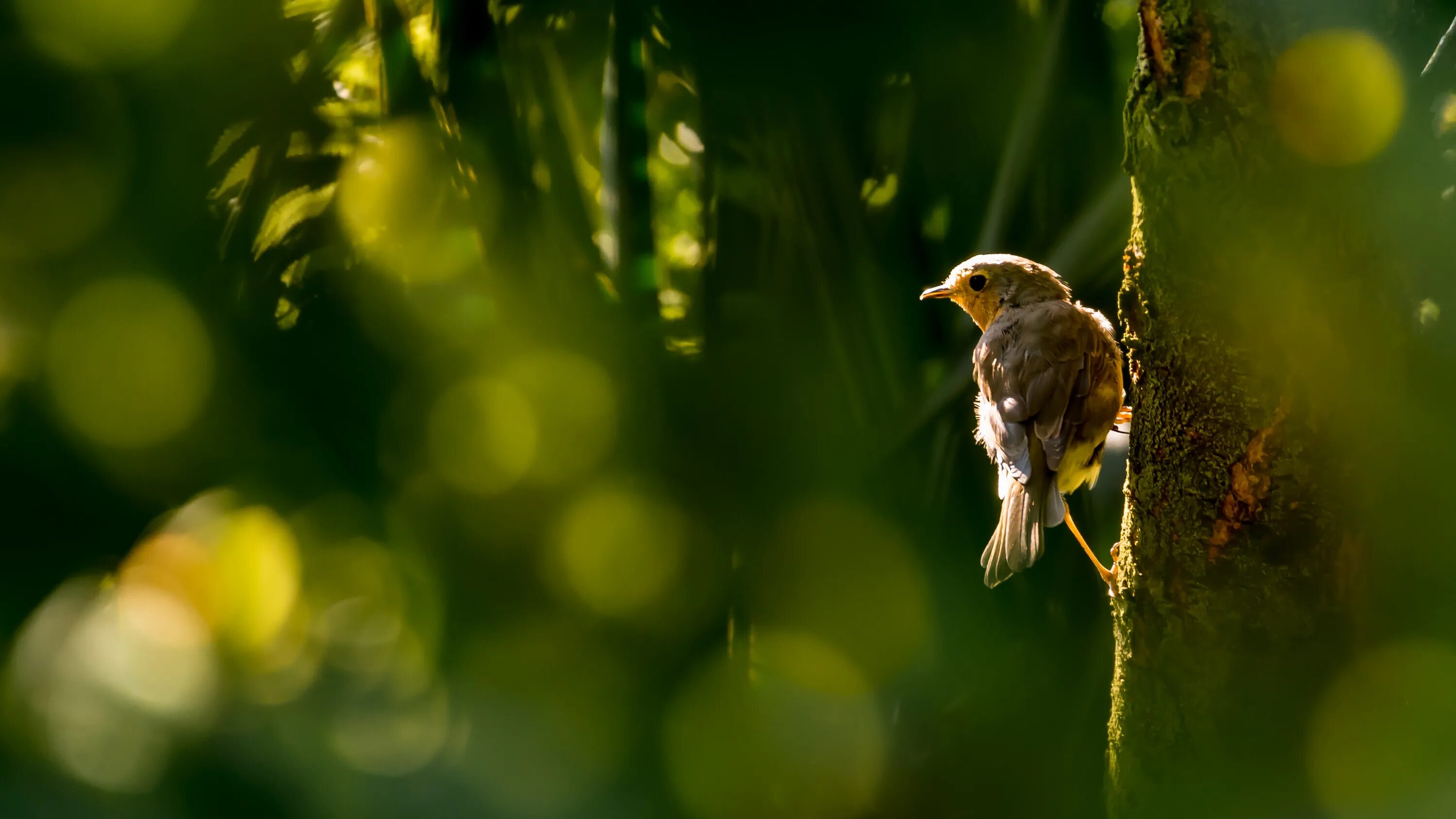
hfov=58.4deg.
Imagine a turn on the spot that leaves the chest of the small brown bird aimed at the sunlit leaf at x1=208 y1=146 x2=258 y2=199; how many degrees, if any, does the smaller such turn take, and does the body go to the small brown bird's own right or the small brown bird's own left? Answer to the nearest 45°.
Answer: approximately 135° to the small brown bird's own left

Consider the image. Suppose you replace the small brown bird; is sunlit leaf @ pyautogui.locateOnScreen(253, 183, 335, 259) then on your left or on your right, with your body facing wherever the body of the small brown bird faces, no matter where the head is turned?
on your left

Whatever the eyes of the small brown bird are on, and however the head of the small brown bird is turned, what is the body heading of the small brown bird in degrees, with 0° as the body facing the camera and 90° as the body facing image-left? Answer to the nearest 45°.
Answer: approximately 225°
